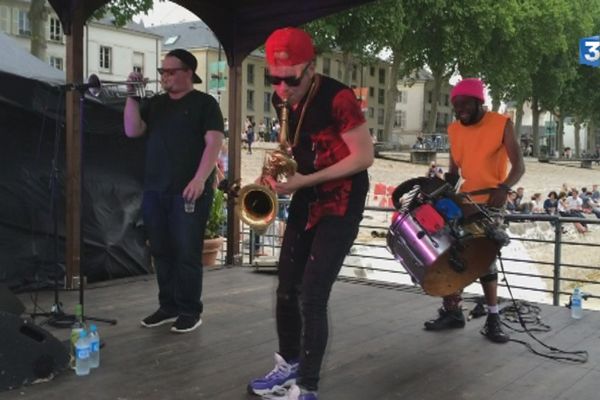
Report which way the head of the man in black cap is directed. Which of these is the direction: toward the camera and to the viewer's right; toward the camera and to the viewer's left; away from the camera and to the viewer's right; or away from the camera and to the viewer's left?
toward the camera and to the viewer's left

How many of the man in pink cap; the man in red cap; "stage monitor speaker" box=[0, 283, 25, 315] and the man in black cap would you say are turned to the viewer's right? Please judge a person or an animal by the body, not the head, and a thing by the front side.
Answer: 1

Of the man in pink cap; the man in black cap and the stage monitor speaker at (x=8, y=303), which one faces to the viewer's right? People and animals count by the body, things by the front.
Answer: the stage monitor speaker

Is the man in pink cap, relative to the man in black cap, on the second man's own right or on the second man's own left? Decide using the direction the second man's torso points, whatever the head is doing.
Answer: on the second man's own left

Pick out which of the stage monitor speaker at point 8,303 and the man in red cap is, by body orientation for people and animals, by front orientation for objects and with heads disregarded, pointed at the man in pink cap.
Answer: the stage monitor speaker

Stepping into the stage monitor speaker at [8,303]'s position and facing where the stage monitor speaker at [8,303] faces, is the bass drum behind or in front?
in front

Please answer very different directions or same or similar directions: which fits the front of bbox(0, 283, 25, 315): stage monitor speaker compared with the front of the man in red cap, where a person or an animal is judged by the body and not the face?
very different directions

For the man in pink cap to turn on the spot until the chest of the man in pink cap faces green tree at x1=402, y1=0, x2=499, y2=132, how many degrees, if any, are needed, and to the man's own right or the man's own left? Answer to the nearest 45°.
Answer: approximately 135° to the man's own right

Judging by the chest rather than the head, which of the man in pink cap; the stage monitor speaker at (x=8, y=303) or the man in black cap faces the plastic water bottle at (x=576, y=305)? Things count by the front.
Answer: the stage monitor speaker

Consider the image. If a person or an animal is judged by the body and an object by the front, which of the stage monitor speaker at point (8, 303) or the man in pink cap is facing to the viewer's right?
the stage monitor speaker

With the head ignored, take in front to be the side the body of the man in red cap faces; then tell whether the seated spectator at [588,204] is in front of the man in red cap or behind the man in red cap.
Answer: behind

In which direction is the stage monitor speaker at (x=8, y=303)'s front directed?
to the viewer's right

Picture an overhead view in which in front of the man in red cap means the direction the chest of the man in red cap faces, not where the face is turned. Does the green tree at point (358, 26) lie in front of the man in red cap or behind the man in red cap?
behind

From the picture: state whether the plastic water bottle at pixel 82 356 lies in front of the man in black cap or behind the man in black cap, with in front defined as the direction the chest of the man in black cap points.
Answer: in front
